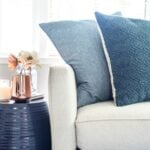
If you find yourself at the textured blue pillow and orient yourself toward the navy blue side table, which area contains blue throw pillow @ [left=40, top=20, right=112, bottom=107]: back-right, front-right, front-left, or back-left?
front-right

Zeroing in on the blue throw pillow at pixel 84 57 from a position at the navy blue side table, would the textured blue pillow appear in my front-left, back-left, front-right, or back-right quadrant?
front-right

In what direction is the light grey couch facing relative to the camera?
toward the camera
